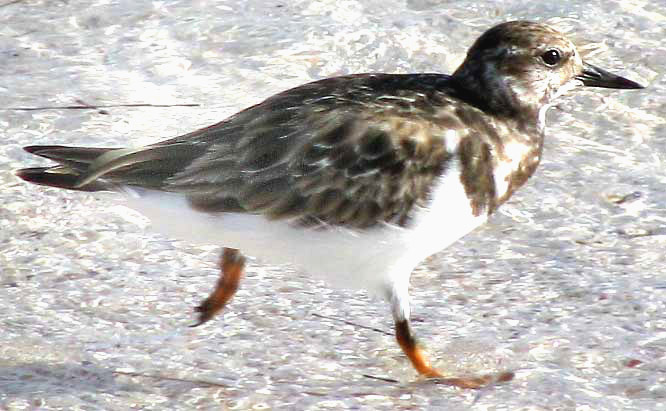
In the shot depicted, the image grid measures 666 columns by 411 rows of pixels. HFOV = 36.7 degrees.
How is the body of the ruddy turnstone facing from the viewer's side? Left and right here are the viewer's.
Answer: facing to the right of the viewer
